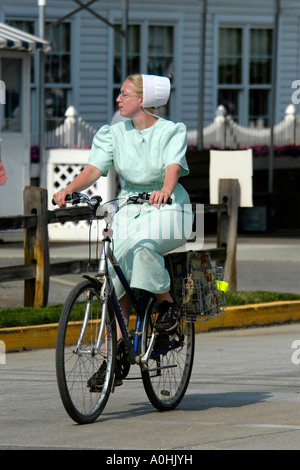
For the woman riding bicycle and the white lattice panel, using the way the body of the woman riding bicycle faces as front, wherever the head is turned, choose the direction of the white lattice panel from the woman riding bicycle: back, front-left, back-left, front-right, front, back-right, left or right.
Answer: back-right

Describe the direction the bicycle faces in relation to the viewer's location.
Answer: facing the viewer and to the left of the viewer

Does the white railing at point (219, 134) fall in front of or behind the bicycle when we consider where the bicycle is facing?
behind

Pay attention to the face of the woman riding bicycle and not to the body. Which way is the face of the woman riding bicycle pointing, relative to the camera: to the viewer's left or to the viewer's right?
to the viewer's left

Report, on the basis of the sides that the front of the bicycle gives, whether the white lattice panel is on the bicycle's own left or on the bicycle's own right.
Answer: on the bicycle's own right

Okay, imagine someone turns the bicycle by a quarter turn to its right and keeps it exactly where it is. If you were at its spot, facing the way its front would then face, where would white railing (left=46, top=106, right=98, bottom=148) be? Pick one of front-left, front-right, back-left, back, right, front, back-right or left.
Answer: front-right
